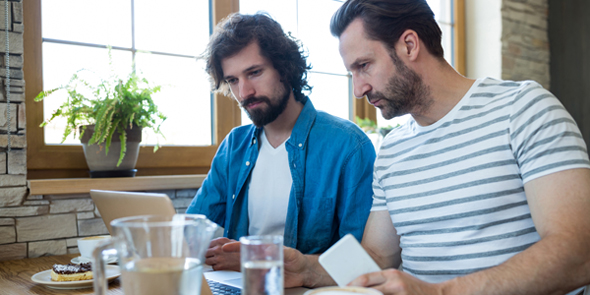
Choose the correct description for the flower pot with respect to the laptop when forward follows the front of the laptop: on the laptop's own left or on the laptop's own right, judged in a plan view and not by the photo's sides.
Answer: on the laptop's own left

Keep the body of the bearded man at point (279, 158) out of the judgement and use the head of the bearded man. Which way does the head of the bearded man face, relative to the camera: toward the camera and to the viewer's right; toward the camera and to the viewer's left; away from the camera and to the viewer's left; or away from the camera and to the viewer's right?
toward the camera and to the viewer's left

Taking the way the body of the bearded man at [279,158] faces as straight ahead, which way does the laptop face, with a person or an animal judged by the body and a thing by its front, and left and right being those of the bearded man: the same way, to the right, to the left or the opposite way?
the opposite way

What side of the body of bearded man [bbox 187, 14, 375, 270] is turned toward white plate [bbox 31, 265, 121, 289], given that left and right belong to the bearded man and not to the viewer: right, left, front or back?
front

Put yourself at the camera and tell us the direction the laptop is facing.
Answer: facing away from the viewer and to the right of the viewer

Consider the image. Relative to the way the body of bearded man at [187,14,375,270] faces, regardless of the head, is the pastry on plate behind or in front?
in front

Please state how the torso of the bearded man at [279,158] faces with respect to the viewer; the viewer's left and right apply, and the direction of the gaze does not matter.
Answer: facing the viewer and to the left of the viewer

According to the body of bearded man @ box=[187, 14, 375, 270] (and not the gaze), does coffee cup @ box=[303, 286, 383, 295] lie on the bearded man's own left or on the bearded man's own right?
on the bearded man's own left

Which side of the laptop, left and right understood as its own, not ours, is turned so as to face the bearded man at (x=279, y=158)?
front
